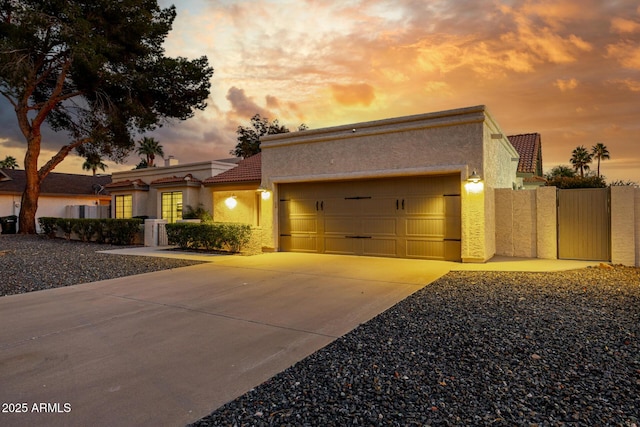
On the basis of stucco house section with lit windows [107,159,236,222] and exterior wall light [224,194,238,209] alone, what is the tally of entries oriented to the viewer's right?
0

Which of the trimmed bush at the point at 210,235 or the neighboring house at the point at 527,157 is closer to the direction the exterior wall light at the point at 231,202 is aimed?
the trimmed bush

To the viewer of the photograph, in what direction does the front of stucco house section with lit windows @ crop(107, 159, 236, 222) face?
facing the viewer and to the left of the viewer

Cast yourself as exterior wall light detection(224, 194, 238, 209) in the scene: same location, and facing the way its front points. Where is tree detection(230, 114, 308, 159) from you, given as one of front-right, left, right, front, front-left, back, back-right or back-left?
back-right

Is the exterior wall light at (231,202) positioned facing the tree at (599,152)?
no

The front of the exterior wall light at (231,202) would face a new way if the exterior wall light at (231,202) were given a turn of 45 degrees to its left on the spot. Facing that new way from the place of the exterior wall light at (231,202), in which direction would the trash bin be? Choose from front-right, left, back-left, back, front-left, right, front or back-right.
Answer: back-right

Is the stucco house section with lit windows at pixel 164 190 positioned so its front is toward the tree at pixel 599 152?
no

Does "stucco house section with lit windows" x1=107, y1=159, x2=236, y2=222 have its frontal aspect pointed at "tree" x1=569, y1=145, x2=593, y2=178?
no

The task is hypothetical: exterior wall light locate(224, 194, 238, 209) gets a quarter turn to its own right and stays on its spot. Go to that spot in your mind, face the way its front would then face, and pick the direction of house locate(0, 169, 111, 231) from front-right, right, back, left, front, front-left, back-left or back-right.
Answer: front

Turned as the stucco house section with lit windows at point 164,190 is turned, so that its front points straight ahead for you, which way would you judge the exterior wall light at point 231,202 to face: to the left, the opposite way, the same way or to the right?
the same way

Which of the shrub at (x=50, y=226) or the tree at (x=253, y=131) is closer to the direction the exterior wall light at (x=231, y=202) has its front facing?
the shrub
